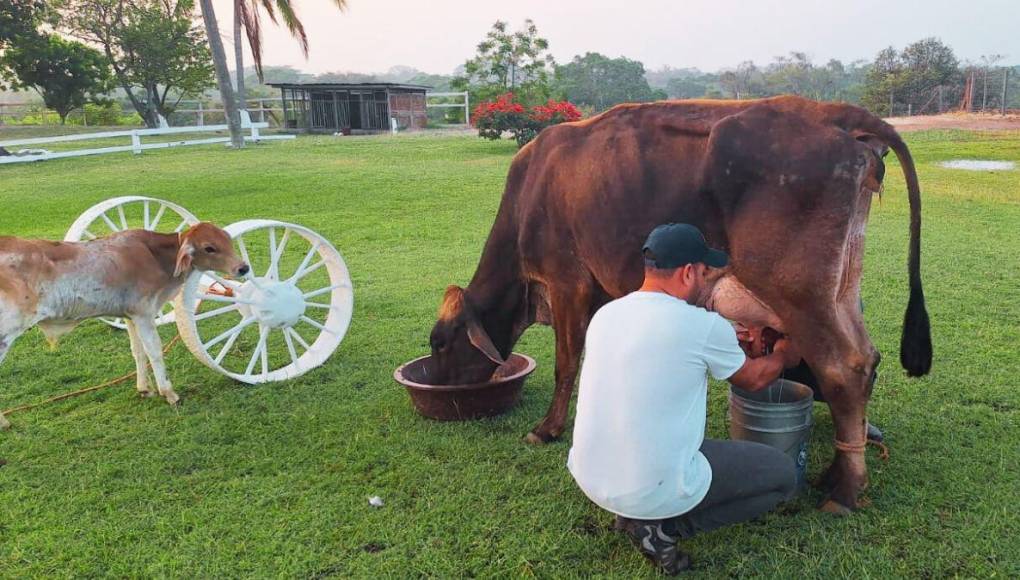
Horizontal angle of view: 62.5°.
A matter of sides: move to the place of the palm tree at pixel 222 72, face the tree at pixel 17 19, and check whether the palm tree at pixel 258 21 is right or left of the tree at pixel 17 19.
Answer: right

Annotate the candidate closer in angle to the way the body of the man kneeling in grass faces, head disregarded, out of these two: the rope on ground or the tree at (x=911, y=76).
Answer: the tree

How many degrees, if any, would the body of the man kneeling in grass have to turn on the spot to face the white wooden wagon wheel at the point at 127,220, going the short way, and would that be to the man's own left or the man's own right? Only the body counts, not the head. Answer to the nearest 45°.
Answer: approximately 90° to the man's own left

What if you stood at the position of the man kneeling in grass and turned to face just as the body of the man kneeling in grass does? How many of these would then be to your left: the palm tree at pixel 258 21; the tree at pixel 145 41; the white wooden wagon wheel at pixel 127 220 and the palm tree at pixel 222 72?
4

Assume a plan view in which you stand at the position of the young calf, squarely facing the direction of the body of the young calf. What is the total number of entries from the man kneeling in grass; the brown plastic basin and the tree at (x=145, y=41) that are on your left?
1

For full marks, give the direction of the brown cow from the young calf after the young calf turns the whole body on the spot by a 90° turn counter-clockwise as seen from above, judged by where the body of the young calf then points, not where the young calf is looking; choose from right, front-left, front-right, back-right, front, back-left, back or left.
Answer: back-right

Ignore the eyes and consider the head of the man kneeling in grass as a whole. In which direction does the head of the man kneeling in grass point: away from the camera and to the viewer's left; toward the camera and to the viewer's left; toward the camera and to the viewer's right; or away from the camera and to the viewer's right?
away from the camera and to the viewer's right

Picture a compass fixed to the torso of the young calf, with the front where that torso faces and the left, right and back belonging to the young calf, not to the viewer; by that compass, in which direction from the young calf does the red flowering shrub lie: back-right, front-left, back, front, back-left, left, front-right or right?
front-left

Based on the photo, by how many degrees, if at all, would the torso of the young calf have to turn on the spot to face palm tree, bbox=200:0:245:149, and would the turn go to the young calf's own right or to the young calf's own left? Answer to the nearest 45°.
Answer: approximately 90° to the young calf's own left

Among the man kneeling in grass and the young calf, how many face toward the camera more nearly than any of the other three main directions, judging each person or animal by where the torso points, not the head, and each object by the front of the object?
0

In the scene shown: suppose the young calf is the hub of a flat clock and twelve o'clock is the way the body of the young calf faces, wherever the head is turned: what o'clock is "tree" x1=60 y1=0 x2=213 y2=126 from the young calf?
The tree is roughly at 9 o'clock from the young calf.

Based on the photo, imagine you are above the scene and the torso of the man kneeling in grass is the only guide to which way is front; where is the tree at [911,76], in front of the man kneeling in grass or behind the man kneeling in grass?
in front

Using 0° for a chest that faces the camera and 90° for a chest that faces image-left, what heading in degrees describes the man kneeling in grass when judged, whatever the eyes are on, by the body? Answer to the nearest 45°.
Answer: approximately 225°

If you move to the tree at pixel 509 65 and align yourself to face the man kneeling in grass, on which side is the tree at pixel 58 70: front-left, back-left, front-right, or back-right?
back-right

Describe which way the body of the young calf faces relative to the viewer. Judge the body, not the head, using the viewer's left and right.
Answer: facing to the right of the viewer

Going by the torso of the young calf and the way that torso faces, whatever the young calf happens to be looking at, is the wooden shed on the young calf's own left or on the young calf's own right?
on the young calf's own left
